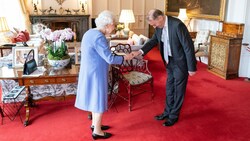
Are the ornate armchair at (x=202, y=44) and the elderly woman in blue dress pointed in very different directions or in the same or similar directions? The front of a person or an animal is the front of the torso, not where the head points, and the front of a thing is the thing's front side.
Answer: very different directions

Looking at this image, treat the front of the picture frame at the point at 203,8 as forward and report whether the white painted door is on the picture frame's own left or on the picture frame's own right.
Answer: on the picture frame's own left

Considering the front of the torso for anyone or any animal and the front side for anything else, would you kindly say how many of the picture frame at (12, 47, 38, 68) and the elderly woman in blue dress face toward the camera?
1

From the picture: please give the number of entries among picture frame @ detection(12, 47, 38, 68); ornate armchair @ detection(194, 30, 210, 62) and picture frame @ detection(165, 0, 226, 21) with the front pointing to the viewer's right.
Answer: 0

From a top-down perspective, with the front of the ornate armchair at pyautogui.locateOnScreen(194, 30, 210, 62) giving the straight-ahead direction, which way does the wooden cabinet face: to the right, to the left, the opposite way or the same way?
the same way

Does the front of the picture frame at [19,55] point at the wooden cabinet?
no

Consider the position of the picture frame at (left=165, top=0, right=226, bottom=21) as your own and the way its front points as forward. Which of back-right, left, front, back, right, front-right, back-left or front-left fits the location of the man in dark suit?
front-left

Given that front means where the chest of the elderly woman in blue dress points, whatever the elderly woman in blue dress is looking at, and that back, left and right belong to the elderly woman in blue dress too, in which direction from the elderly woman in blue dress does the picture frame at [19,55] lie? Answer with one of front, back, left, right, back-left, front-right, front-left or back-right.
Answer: back-left

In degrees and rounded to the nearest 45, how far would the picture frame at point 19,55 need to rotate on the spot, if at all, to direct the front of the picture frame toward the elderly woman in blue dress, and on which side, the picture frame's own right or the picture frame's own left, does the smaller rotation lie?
approximately 45° to the picture frame's own left

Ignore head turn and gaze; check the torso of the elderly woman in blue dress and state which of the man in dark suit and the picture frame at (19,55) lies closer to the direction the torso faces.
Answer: the man in dark suit

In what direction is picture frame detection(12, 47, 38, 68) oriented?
toward the camera

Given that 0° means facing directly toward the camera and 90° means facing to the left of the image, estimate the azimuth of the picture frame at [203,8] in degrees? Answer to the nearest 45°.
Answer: approximately 45°

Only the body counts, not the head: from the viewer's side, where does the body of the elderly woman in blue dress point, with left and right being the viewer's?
facing to the right of the viewer

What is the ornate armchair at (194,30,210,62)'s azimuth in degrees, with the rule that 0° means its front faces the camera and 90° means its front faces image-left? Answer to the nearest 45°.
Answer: approximately 45°

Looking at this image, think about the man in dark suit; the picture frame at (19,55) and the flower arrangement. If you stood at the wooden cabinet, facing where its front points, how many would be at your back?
0

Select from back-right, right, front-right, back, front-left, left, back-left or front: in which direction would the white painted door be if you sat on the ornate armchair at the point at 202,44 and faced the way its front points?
left

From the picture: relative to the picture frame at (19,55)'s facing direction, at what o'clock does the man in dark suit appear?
The man in dark suit is roughly at 10 o'clock from the picture frame.

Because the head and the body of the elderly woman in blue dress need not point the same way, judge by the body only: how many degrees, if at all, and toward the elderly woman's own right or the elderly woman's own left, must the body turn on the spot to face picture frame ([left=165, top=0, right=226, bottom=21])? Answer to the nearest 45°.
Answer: approximately 45° to the elderly woman's own left

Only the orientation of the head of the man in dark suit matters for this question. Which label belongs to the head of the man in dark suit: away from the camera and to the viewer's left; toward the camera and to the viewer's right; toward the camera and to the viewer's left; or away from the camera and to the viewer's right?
toward the camera and to the viewer's left

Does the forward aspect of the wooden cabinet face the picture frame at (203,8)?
no
